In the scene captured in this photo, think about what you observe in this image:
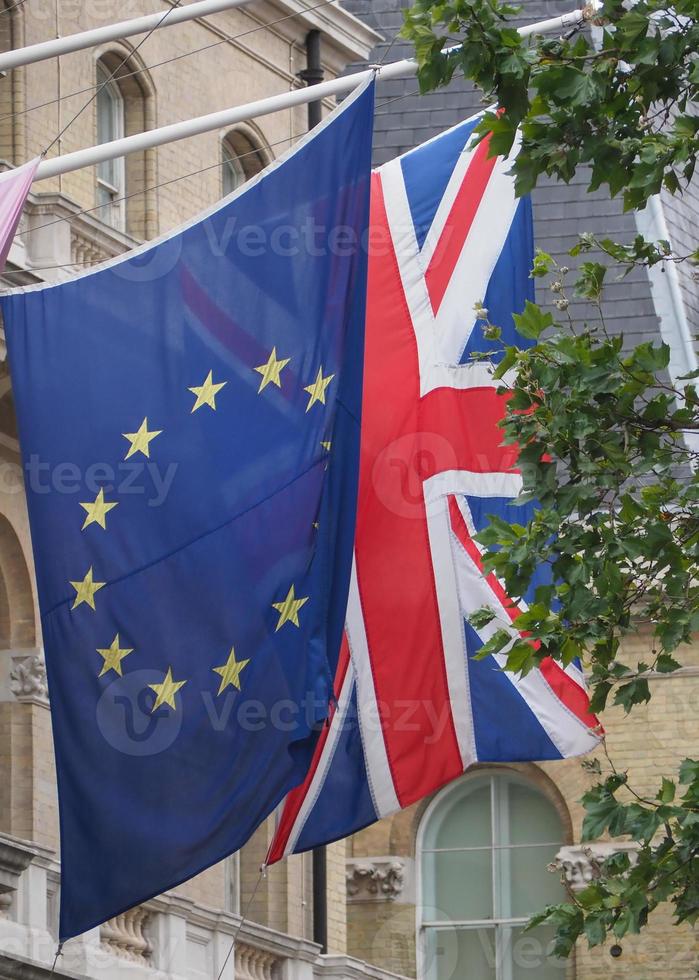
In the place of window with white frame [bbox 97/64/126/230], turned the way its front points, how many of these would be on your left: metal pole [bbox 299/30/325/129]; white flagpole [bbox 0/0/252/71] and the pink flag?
1

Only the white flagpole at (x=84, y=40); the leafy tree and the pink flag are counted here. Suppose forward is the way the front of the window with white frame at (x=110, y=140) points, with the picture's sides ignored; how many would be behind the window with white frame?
0

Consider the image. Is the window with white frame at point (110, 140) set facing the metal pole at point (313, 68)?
no

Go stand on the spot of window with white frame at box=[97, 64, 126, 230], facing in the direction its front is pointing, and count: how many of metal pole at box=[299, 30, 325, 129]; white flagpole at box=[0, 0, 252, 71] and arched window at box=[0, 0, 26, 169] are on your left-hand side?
1

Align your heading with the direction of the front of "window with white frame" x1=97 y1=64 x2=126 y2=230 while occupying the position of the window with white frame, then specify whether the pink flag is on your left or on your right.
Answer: on your right

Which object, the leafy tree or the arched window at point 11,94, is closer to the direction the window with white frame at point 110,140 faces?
the leafy tree

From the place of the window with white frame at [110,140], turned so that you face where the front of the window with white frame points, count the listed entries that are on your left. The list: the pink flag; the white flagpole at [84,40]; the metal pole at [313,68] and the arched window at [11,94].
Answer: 1

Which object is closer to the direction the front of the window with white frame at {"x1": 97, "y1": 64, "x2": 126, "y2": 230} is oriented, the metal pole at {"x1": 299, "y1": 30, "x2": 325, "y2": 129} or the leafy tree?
the leafy tree

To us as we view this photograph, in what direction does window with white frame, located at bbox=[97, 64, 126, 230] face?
facing the viewer and to the right of the viewer
